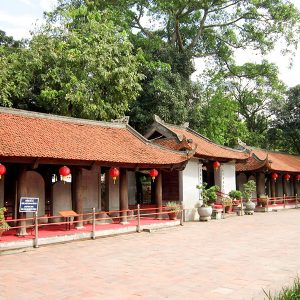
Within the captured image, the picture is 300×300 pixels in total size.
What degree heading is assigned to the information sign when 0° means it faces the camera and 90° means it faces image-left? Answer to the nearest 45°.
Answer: approximately 0°

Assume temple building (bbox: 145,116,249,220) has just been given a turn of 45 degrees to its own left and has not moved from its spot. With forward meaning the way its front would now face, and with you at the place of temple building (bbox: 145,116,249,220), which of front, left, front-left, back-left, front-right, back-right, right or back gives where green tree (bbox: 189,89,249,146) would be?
left

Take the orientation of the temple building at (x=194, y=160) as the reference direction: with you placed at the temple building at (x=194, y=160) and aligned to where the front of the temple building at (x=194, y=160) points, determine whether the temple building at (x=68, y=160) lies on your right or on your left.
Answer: on your right

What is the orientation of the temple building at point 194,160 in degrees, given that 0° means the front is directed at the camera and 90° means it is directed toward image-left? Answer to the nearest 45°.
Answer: approximately 315°

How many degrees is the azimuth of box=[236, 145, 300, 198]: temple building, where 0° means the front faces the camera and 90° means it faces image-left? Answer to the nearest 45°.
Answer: approximately 315°

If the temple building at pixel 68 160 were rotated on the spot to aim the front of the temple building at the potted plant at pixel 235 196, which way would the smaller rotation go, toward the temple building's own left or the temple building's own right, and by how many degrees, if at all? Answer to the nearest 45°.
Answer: approximately 90° to the temple building's own left

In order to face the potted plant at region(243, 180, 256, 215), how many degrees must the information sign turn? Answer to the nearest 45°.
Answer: approximately 135° to its left

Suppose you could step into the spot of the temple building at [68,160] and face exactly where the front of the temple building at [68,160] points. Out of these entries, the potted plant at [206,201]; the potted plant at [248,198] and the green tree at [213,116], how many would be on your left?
3

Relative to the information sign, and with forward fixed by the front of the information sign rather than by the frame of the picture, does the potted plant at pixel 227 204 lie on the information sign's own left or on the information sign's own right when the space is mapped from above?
on the information sign's own left
